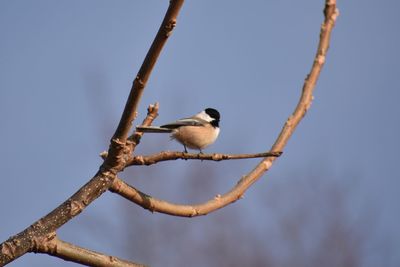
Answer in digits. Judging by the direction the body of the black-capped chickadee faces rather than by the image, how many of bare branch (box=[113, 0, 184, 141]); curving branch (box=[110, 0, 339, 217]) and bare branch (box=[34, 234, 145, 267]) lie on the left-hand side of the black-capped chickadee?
0

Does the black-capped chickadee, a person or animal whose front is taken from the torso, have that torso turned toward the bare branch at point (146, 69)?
no

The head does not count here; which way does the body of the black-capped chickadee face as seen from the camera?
to the viewer's right
